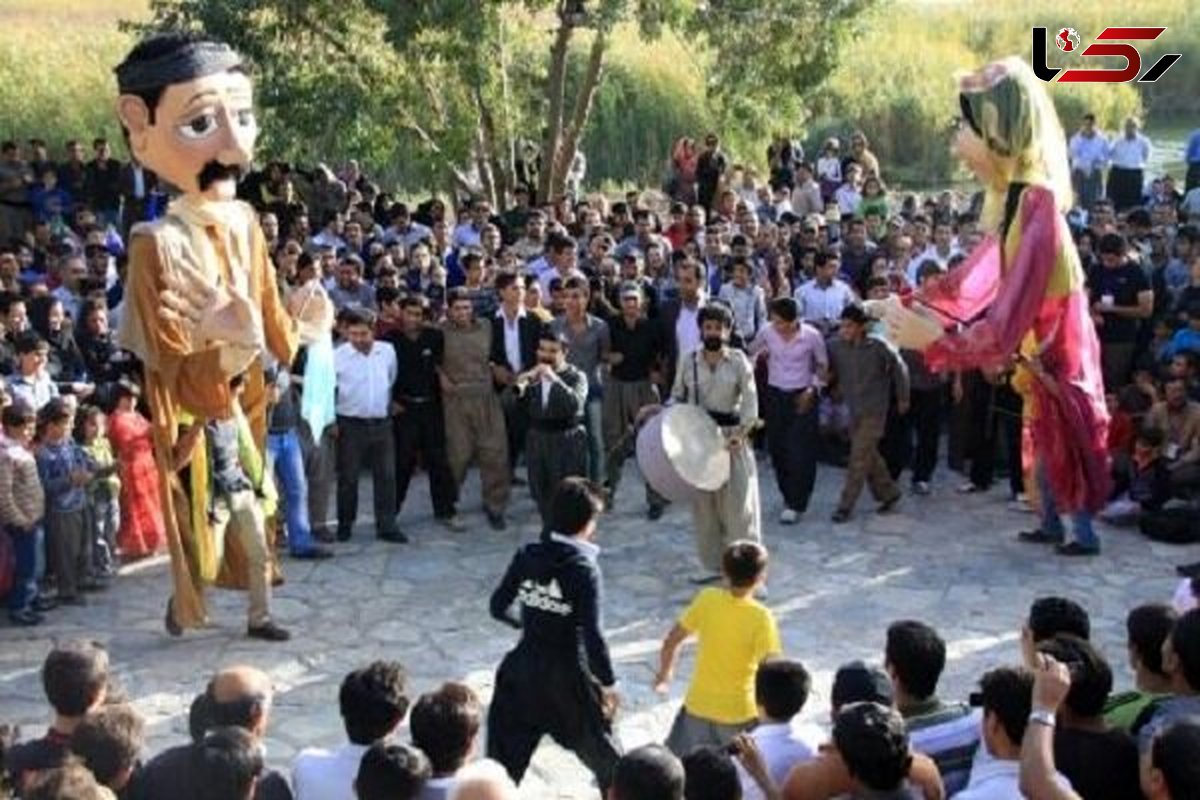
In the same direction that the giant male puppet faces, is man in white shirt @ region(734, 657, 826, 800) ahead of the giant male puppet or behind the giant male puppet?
ahead

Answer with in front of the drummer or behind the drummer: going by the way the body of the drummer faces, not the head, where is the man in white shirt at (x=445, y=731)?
in front

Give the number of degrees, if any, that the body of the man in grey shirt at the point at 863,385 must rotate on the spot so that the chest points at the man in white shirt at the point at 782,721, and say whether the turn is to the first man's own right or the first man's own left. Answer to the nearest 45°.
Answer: approximately 45° to the first man's own left

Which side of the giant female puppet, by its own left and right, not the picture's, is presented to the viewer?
left

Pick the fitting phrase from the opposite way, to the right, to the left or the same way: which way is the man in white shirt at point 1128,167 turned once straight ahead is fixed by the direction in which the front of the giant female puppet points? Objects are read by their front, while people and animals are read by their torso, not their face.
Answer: to the left

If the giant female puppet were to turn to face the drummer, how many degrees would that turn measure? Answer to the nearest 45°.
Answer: approximately 45° to its right

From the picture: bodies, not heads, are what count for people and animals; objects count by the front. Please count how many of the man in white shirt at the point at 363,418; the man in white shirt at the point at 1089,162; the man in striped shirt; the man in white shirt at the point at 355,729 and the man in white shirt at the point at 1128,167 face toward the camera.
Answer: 3

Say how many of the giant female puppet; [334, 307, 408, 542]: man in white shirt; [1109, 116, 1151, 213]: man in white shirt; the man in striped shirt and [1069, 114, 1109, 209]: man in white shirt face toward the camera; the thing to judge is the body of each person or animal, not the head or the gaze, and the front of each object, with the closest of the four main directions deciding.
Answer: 3

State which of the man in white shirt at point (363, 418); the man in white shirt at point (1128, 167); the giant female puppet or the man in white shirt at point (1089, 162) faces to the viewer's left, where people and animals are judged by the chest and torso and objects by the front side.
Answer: the giant female puppet

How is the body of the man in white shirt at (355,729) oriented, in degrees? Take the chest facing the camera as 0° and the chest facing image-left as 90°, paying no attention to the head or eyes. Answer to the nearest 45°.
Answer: approximately 225°

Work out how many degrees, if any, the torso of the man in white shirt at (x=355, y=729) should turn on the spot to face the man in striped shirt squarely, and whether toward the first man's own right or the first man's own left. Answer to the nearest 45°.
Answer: approximately 45° to the first man's own right

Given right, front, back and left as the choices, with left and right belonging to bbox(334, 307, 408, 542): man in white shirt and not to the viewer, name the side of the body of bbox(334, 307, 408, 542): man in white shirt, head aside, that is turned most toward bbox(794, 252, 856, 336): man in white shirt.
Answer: left

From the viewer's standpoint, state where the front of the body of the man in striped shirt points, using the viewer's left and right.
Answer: facing away from the viewer and to the left of the viewer
